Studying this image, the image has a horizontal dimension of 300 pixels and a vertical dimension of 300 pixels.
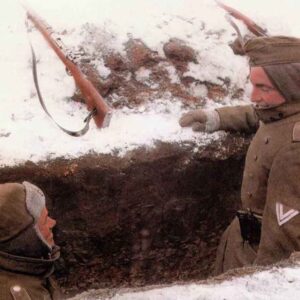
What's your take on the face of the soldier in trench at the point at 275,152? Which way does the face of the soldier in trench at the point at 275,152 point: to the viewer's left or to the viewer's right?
to the viewer's left

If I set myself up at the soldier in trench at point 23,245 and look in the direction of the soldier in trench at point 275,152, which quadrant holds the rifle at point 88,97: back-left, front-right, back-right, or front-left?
front-left

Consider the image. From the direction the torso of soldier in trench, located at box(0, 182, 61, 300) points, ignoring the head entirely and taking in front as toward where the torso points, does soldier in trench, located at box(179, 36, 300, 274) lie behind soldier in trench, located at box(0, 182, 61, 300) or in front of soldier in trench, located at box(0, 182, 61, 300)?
in front

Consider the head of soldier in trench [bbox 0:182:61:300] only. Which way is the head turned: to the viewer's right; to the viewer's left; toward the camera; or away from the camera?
to the viewer's right

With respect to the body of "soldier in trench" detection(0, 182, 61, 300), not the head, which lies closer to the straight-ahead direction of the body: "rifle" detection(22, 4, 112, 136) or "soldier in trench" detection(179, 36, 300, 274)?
the soldier in trench

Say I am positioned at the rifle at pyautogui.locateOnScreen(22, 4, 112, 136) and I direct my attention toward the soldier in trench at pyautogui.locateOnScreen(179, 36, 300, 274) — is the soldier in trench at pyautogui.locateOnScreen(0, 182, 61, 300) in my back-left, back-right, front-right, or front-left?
front-right

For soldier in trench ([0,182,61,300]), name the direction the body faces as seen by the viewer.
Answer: to the viewer's right

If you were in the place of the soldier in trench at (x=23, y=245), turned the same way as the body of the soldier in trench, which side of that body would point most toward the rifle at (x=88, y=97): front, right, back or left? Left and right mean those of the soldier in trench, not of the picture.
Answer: left
